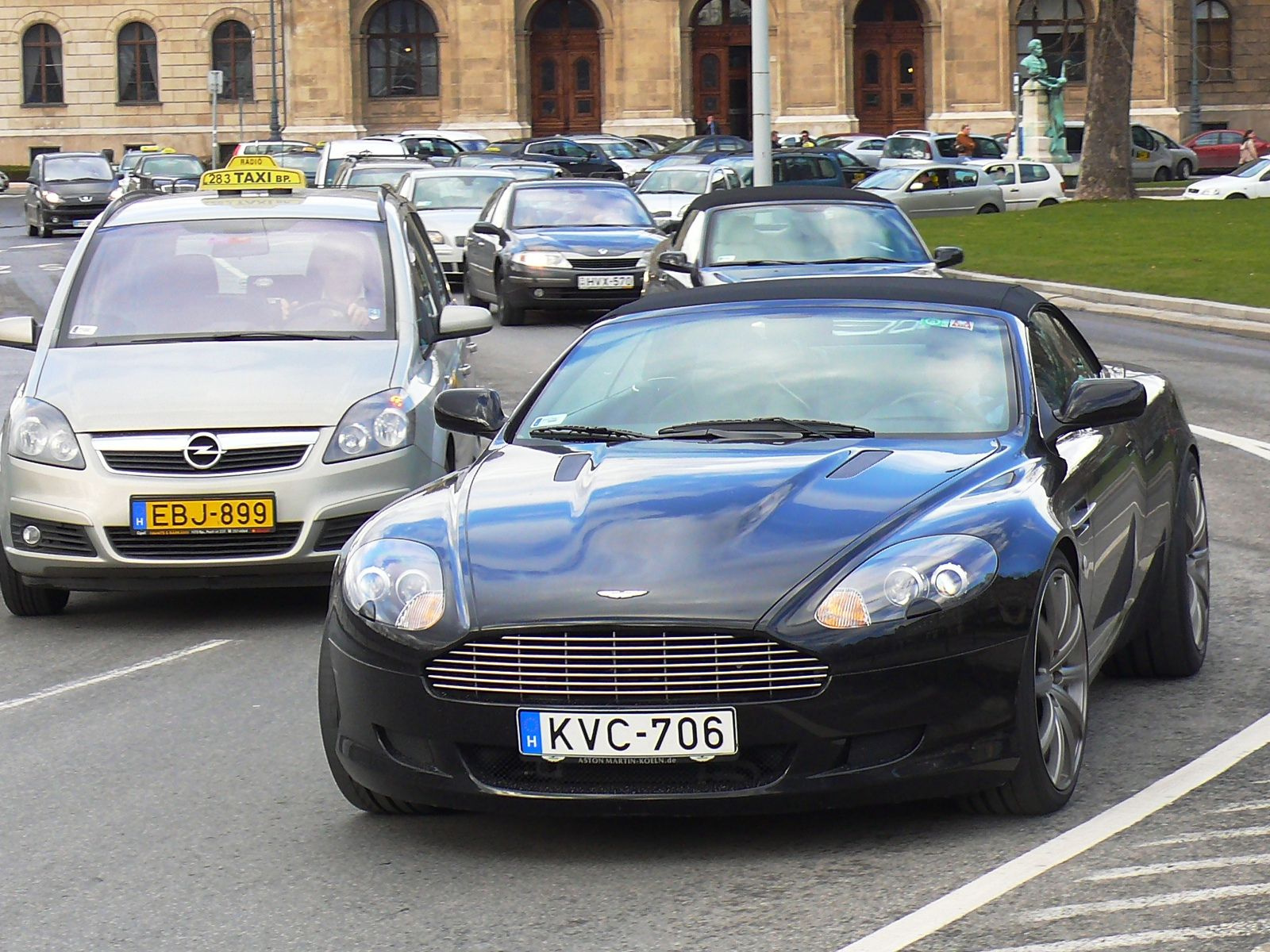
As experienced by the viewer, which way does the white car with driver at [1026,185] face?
facing to the left of the viewer

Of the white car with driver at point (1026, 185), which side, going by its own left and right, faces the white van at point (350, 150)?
front

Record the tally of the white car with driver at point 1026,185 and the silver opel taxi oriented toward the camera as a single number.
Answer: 1

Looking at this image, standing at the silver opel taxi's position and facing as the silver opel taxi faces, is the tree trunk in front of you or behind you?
behind

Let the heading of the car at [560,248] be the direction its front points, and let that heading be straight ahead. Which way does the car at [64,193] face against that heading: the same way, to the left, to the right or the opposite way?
the same way

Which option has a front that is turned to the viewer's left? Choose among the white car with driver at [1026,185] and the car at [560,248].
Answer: the white car with driver at [1026,185]

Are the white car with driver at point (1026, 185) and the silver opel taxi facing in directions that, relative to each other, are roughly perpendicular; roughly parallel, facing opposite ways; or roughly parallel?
roughly perpendicular

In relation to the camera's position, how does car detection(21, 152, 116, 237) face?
facing the viewer and to the right of the viewer

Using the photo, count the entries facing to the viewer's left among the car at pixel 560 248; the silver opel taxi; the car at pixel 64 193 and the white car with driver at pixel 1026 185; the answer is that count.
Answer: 1

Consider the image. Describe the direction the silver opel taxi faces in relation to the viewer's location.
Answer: facing the viewer

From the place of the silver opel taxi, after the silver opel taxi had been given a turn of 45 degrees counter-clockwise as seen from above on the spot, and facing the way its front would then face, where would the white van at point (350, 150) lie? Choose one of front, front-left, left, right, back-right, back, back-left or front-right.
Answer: back-left

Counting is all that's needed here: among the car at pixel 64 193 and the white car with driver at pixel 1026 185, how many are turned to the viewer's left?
1

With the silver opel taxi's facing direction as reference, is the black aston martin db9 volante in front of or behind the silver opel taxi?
in front

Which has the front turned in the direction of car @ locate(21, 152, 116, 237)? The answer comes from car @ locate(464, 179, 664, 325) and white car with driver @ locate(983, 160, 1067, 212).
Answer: white car with driver @ locate(983, 160, 1067, 212)
